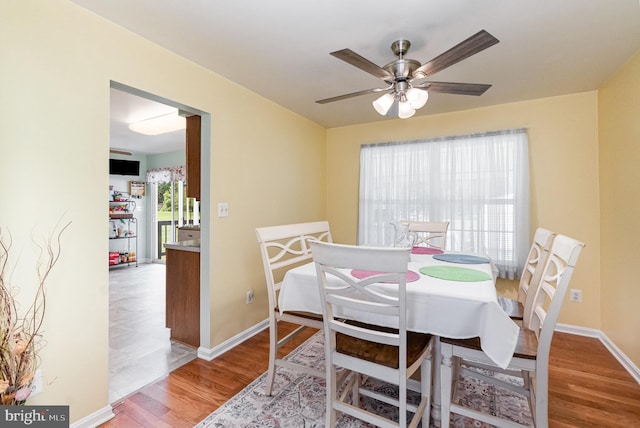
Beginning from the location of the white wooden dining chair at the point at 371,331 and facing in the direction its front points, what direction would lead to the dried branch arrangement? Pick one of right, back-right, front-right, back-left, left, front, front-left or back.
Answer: back-left

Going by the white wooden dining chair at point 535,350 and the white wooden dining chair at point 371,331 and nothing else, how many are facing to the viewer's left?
1

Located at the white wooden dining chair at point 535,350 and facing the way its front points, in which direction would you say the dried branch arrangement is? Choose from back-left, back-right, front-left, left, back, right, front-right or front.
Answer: front-left

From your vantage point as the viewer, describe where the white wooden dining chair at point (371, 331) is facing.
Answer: facing away from the viewer and to the right of the viewer

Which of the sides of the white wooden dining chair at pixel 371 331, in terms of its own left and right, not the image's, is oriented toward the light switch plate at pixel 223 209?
left

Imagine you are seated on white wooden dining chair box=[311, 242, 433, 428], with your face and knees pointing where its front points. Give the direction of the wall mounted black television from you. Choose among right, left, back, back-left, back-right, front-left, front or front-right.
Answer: left

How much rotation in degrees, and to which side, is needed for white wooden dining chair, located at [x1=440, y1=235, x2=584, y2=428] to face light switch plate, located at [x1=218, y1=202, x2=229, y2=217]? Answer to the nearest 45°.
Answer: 0° — it already faces it

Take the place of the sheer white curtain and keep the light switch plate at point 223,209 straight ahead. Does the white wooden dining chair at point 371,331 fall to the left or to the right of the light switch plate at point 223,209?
left

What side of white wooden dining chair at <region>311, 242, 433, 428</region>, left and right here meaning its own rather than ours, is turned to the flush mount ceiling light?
left

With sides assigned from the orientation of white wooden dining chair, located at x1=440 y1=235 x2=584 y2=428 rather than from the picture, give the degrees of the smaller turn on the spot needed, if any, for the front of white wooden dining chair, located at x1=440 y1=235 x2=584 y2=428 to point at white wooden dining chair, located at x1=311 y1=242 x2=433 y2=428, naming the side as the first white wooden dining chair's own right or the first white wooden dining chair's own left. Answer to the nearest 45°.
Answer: approximately 45° to the first white wooden dining chair's own left

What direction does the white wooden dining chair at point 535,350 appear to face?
to the viewer's left
